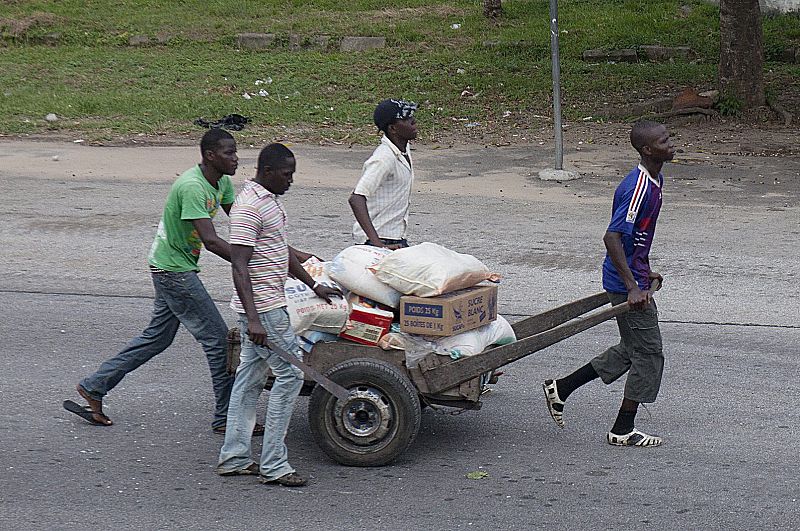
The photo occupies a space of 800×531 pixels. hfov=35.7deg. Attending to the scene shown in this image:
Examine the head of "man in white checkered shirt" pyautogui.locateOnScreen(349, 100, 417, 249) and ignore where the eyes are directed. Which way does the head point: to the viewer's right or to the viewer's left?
to the viewer's right

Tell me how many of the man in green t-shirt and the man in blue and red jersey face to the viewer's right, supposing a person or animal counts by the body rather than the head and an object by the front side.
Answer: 2

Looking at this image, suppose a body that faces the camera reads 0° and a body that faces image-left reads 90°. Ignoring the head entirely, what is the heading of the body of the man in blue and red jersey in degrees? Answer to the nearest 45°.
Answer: approximately 270°

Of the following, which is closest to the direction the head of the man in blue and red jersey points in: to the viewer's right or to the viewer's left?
to the viewer's right

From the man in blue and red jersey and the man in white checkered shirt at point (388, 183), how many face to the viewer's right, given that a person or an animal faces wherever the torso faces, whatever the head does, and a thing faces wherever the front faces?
2

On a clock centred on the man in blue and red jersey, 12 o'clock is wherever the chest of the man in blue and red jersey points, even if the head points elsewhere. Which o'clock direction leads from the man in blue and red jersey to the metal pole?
The metal pole is roughly at 9 o'clock from the man in blue and red jersey.

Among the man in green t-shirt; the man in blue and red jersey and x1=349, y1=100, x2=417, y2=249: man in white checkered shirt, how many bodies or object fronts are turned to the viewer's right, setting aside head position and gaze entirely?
3

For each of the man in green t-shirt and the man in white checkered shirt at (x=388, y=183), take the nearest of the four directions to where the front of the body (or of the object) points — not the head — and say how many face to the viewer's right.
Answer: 2

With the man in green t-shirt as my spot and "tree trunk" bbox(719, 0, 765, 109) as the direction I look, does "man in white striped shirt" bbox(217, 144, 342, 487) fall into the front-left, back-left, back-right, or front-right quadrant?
back-right

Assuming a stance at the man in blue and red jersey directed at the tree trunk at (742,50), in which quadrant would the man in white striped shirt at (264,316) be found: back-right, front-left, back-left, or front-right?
back-left

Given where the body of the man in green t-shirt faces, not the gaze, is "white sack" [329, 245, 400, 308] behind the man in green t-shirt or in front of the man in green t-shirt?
in front

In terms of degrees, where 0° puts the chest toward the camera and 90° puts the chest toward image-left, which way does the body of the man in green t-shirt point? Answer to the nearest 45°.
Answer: approximately 270°

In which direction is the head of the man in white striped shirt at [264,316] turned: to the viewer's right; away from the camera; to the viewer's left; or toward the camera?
to the viewer's right

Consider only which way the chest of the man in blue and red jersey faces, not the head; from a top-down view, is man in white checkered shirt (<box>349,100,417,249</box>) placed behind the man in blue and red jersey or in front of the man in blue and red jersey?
behind

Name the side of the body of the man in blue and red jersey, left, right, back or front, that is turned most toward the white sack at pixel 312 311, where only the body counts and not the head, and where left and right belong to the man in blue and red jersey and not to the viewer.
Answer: back

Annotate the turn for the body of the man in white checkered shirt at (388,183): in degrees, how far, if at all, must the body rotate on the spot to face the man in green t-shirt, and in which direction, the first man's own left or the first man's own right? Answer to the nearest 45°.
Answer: approximately 135° to the first man's own right
